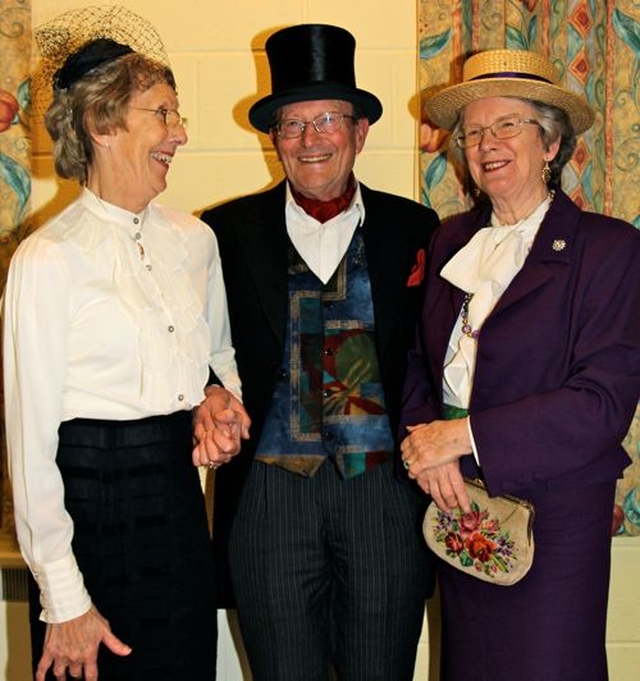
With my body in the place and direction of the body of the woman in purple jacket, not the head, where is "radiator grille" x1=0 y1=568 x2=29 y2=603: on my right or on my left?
on my right

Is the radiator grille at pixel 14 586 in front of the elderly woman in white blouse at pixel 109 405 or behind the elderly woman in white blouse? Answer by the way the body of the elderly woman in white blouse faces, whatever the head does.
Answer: behind

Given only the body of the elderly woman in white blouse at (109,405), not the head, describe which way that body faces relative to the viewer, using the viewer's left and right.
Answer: facing the viewer and to the right of the viewer

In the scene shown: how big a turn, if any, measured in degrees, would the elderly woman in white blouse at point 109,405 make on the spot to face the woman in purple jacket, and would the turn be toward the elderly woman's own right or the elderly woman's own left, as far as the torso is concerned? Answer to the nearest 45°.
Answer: approximately 45° to the elderly woman's own left

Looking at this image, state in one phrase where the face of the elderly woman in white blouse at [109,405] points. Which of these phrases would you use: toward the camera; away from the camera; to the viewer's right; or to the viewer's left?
to the viewer's right

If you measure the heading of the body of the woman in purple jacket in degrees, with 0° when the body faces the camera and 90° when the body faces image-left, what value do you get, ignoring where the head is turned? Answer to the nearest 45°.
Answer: approximately 45°

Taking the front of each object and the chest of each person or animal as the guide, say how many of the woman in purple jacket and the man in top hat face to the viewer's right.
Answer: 0

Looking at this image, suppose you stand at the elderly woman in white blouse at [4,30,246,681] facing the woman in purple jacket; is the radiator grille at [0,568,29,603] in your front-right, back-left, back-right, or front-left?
back-left
